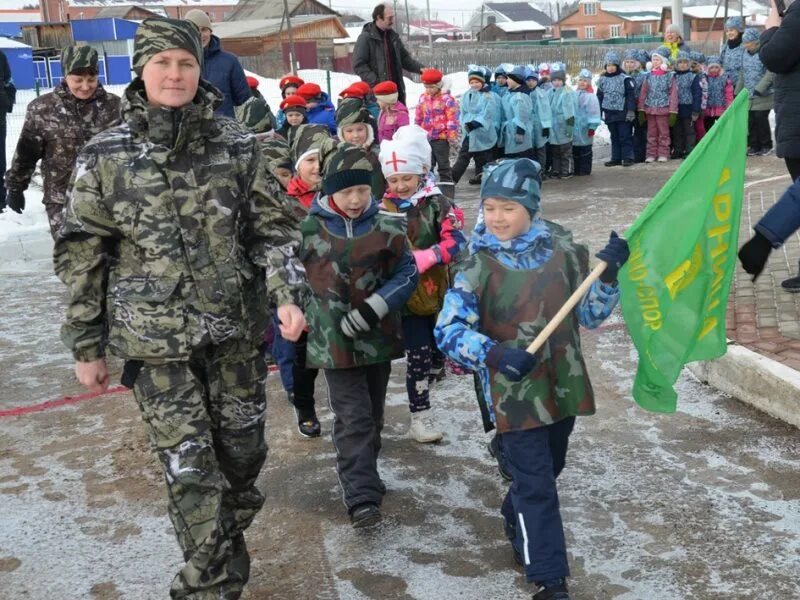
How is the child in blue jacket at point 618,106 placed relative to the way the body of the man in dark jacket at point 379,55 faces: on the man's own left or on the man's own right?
on the man's own left

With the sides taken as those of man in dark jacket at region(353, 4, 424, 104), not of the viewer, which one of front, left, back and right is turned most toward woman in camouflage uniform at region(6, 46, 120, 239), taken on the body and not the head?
right

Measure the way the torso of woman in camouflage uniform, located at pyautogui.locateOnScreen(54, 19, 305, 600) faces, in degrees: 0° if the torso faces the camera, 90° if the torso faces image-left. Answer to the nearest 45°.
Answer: approximately 0°

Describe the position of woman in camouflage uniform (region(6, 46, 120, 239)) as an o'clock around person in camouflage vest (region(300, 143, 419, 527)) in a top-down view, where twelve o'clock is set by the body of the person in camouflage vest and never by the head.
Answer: The woman in camouflage uniform is roughly at 5 o'clock from the person in camouflage vest.

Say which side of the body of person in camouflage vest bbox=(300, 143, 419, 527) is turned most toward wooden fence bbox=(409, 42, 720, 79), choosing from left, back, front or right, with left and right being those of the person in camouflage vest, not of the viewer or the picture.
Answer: back

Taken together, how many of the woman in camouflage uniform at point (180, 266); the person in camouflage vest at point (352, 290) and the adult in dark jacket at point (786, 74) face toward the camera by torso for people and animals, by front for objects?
2

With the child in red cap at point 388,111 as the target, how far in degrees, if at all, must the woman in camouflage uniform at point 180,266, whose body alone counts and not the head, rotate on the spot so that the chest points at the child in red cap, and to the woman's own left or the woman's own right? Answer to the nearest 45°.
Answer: approximately 180°

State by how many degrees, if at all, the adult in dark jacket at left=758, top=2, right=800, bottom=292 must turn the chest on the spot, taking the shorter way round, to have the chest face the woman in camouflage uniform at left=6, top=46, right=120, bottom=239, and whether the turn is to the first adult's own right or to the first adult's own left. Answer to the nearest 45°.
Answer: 0° — they already face them

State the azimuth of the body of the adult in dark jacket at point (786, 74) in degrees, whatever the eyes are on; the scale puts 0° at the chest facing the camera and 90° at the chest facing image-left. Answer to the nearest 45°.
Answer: approximately 90°
